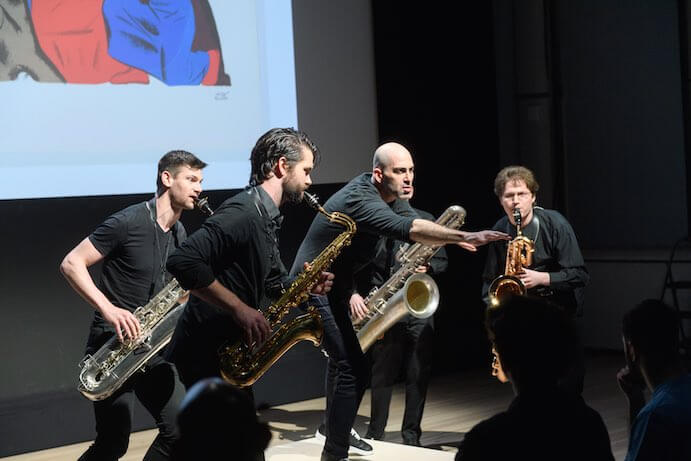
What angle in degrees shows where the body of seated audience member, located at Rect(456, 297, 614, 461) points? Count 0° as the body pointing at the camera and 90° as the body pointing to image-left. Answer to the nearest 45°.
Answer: approximately 135°

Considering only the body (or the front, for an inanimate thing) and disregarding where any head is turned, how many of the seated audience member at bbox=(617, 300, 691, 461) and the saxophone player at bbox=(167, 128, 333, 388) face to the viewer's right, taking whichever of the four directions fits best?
1

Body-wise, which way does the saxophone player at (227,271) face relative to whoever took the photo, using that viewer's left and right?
facing to the right of the viewer

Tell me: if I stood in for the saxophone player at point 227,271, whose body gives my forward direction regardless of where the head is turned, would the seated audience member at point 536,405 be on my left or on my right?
on my right

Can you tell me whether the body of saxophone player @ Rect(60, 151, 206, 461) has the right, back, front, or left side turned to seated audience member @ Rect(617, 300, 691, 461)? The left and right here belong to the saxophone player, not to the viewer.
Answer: front

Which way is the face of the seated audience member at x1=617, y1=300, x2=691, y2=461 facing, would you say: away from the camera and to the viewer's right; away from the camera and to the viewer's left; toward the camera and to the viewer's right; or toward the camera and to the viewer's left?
away from the camera and to the viewer's left

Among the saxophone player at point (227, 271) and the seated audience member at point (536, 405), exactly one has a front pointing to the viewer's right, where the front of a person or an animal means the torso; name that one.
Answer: the saxophone player

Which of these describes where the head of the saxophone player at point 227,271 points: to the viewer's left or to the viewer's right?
to the viewer's right
